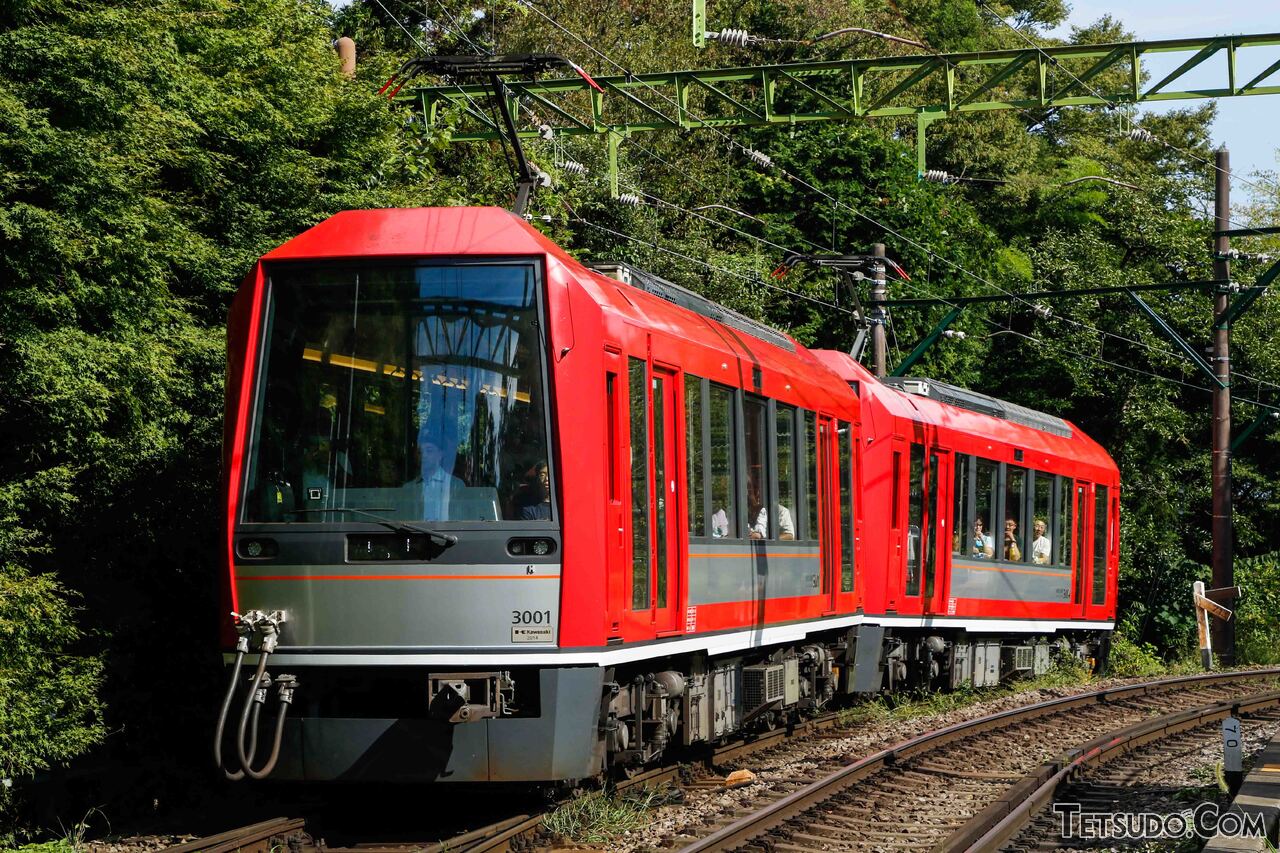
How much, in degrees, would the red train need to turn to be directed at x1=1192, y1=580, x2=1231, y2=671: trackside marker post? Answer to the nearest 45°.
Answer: approximately 180°

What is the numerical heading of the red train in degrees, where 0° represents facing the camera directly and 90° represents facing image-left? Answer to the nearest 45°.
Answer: approximately 45°

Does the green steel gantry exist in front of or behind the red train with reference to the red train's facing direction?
behind

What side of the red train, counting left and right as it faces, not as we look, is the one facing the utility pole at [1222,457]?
back
